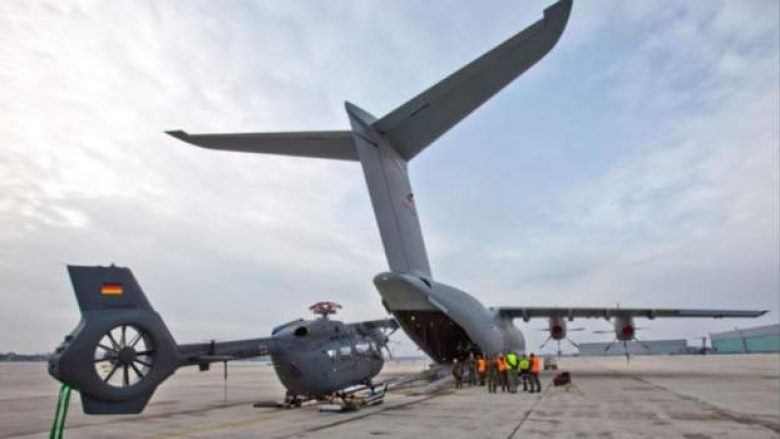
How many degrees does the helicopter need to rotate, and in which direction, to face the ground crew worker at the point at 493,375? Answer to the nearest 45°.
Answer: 0° — it already faces them

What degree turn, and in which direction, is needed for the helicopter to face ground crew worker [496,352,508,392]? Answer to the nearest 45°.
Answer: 0° — it already faces them

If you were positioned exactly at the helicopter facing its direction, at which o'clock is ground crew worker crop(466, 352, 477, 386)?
The ground crew worker is roughly at 12 o'clock from the helicopter.

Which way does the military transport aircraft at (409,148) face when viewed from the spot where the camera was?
facing away from the viewer and to the right of the viewer

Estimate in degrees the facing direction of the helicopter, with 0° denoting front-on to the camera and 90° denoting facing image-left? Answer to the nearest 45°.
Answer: approximately 225°
